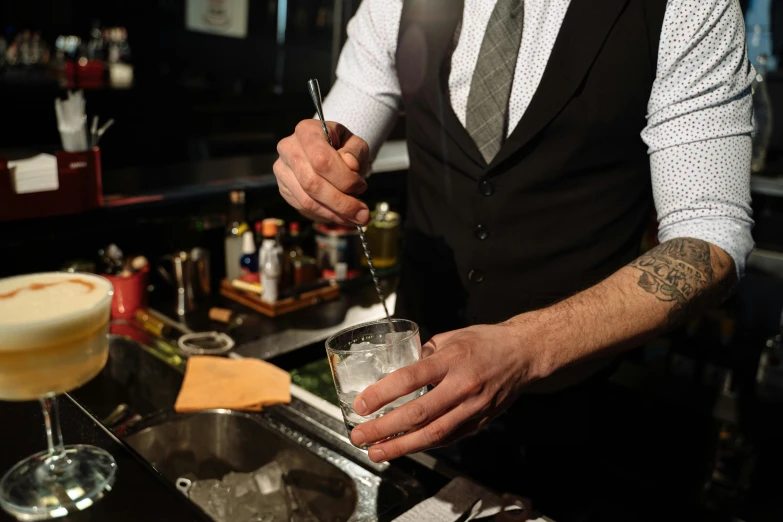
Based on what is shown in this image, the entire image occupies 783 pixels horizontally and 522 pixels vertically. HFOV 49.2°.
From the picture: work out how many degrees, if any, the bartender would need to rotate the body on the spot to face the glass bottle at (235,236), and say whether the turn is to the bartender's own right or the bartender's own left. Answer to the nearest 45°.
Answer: approximately 90° to the bartender's own right

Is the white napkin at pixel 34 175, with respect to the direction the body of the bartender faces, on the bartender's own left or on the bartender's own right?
on the bartender's own right

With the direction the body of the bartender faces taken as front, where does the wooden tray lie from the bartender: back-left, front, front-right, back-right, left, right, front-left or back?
right

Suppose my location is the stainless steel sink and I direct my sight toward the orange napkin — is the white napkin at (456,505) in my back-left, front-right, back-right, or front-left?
back-right

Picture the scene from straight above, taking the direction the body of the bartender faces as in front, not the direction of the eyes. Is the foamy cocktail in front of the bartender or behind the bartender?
in front

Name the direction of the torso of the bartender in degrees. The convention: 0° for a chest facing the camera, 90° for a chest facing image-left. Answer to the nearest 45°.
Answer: approximately 45°

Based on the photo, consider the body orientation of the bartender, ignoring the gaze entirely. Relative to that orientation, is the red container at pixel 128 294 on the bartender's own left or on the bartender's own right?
on the bartender's own right
